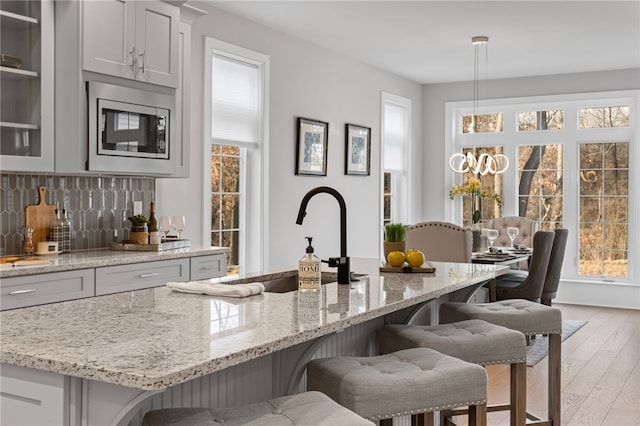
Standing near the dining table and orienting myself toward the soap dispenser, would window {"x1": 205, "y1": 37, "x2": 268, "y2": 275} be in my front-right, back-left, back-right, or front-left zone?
front-right

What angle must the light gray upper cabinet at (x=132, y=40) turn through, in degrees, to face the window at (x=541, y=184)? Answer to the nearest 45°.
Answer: approximately 90° to its left

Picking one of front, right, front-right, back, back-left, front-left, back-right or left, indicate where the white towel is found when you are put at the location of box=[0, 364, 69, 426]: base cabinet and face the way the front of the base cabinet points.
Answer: back

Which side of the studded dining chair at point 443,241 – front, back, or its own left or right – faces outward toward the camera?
back

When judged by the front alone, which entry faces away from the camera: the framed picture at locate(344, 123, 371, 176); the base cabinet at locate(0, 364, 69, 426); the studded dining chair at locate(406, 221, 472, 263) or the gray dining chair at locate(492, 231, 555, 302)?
the studded dining chair

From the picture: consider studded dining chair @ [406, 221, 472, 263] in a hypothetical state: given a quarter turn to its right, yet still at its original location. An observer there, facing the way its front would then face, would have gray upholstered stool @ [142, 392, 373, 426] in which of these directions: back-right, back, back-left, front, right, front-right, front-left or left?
right

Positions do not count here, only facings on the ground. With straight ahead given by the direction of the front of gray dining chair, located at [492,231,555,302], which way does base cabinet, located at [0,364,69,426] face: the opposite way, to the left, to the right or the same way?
to the left

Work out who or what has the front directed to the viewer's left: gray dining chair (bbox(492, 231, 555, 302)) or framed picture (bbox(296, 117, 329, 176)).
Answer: the gray dining chair

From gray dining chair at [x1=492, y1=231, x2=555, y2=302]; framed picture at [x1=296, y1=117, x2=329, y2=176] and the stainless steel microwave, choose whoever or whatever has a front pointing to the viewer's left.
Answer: the gray dining chair

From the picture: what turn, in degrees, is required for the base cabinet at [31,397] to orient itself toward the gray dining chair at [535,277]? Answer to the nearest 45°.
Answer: approximately 180°

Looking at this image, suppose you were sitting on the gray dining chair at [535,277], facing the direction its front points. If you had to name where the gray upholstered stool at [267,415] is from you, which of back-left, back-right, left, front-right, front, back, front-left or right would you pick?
left

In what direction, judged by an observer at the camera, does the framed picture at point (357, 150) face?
facing the viewer and to the right of the viewer

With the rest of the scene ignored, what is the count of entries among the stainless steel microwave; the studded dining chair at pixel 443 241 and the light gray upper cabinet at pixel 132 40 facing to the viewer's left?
0

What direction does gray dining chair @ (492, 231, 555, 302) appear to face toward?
to the viewer's left

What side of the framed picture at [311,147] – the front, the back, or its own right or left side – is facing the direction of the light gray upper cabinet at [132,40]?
right

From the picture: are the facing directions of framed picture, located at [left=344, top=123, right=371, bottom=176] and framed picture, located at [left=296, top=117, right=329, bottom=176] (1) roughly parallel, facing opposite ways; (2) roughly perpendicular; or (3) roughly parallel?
roughly parallel

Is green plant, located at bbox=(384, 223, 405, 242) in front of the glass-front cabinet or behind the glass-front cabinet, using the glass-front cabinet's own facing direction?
in front
